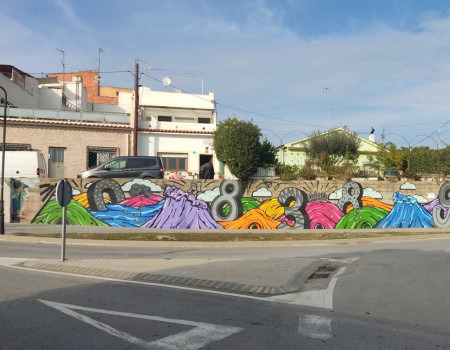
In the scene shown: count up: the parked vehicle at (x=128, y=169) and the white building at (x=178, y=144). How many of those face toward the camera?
1

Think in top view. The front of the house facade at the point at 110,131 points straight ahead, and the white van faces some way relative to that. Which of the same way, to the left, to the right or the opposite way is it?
to the right

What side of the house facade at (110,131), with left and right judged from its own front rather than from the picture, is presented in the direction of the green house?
left

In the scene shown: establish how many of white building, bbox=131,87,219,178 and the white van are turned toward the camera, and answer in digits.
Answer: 1

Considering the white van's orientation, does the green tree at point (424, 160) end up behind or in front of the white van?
behind

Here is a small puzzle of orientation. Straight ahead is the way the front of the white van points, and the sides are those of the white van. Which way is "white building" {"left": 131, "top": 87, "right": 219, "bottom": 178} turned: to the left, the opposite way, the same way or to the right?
to the left

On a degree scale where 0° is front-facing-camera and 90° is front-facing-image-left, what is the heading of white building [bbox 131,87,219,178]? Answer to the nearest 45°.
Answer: approximately 0°

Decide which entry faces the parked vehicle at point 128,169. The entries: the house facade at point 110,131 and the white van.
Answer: the house facade

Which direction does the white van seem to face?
to the viewer's left

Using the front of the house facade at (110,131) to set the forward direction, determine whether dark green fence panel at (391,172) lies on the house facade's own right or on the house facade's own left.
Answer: on the house facade's own left
